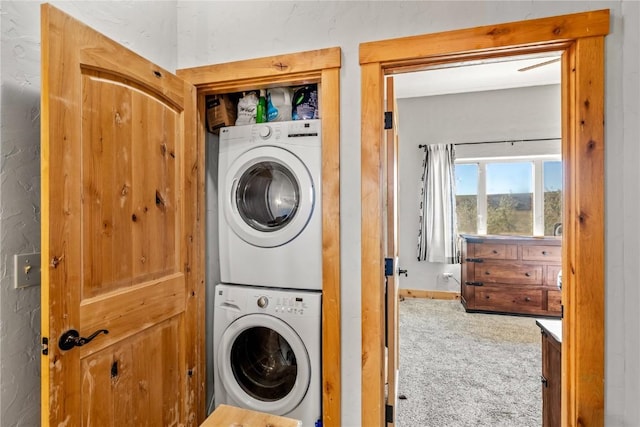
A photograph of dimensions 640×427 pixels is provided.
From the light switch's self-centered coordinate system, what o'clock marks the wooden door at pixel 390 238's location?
The wooden door is roughly at 11 o'clock from the light switch.

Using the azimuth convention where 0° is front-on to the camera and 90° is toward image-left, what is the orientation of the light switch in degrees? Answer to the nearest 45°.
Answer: approximately 315°

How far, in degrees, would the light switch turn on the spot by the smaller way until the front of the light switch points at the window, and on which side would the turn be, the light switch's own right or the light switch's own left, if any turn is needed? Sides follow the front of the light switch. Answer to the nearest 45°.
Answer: approximately 45° to the light switch's own left

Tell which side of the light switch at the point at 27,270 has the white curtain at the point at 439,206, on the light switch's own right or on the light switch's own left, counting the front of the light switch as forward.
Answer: on the light switch's own left

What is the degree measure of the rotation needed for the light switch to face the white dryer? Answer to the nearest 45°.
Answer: approximately 45° to its left

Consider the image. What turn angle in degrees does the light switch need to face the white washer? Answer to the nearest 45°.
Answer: approximately 45° to its left
